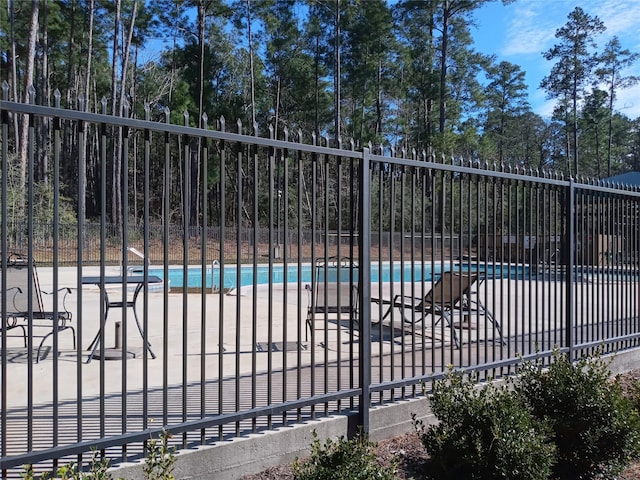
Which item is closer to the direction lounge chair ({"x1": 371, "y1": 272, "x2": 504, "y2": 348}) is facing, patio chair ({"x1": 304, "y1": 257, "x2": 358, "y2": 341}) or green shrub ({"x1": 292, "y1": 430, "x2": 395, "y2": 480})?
the patio chair

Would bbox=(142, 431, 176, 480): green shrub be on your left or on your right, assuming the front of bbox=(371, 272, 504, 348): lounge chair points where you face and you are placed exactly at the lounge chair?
on your left

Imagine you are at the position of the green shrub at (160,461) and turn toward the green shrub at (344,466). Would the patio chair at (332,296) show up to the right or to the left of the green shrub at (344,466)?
left

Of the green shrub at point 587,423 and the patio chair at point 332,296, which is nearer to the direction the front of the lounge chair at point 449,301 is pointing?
the patio chair

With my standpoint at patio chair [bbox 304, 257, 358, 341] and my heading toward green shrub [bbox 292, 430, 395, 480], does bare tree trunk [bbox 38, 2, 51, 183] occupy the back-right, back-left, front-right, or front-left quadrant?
back-right

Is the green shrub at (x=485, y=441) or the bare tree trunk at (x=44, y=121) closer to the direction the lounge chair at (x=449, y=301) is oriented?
the bare tree trunk

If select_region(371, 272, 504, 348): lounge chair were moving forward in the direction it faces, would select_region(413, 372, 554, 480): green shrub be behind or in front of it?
behind

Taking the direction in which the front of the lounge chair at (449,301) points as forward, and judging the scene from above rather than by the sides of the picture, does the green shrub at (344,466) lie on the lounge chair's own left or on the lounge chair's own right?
on the lounge chair's own left

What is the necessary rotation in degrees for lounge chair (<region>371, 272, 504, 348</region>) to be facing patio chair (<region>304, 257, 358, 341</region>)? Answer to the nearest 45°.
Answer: approximately 45° to its left

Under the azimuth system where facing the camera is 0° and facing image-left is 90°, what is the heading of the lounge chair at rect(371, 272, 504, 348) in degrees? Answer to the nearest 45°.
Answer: approximately 135°
